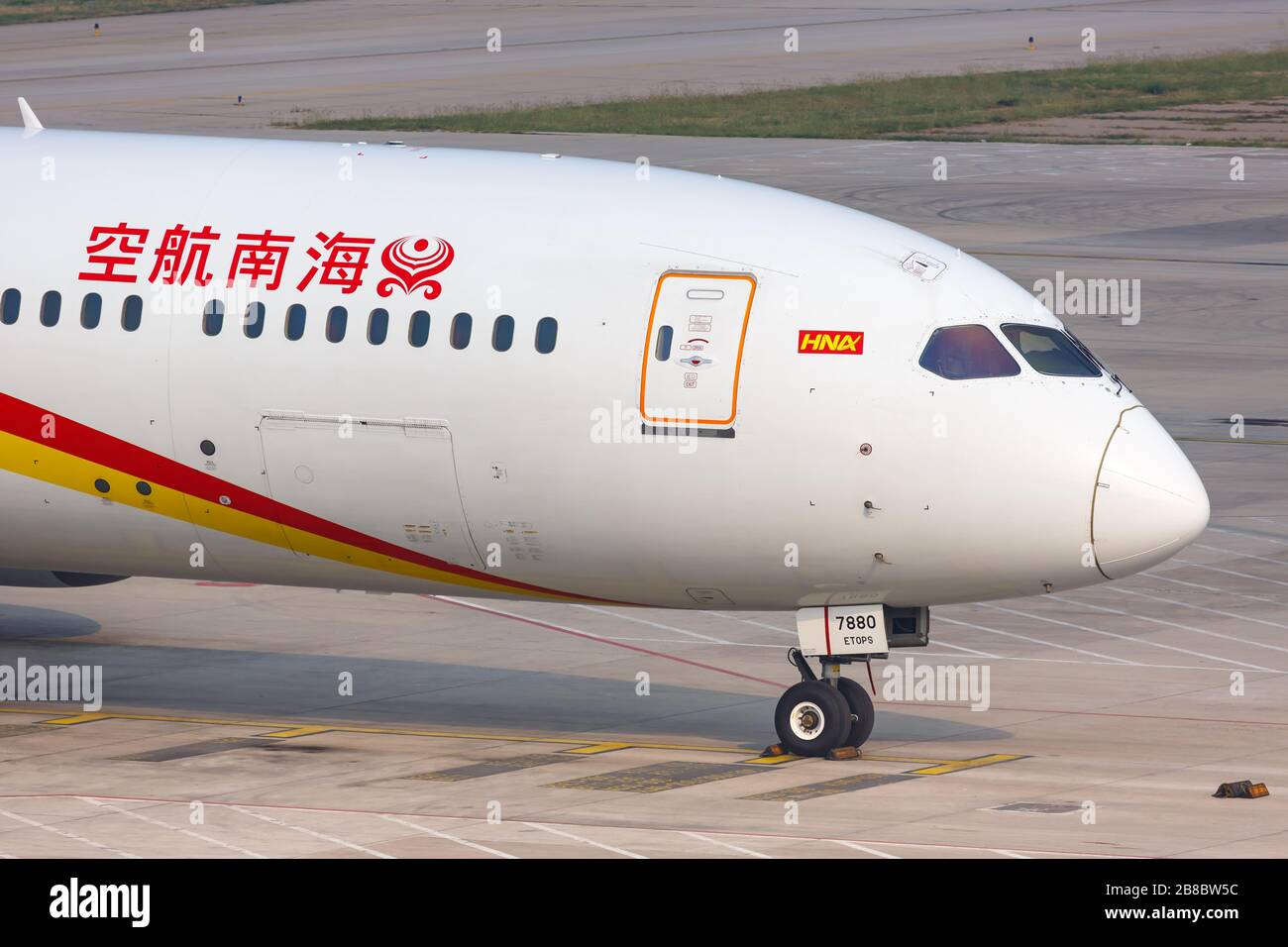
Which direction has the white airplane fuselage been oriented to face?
to the viewer's right

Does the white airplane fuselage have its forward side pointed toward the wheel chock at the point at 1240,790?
yes
